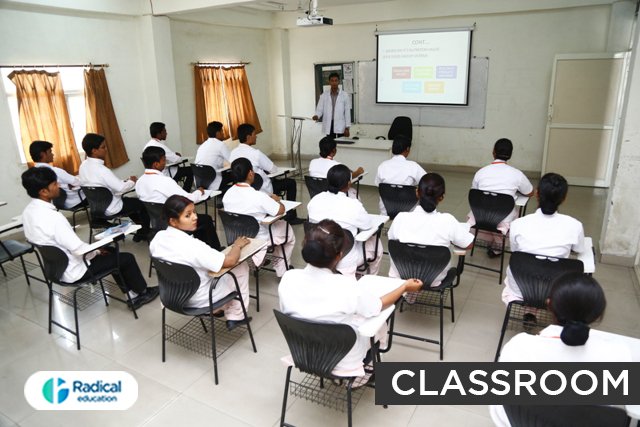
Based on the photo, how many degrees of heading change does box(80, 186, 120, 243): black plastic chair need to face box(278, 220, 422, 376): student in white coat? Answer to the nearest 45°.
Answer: approximately 135° to its right

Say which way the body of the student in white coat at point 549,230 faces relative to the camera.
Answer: away from the camera

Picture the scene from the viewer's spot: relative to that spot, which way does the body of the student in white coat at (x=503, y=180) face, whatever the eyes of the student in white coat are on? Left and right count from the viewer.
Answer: facing away from the viewer

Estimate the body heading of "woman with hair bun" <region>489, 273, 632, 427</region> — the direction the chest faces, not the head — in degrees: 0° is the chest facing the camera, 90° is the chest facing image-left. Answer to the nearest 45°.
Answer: approximately 180°

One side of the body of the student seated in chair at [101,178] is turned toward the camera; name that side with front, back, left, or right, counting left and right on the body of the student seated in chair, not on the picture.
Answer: right

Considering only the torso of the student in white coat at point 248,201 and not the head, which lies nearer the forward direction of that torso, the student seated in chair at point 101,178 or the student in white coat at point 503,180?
the student in white coat

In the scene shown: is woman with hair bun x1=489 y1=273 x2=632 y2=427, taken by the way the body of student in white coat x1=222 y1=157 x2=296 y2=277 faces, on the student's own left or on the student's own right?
on the student's own right

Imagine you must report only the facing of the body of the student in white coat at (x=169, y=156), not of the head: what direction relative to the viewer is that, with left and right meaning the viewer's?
facing away from the viewer and to the right of the viewer

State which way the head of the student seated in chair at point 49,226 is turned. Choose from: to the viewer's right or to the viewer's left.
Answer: to the viewer's right

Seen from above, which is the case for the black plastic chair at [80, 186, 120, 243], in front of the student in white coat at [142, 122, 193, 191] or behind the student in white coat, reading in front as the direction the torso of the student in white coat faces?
behind

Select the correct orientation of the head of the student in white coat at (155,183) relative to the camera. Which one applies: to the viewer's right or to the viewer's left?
to the viewer's right

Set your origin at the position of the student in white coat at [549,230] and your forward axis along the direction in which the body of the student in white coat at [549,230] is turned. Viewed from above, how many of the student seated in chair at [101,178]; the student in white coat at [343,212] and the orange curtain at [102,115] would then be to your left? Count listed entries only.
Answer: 3
